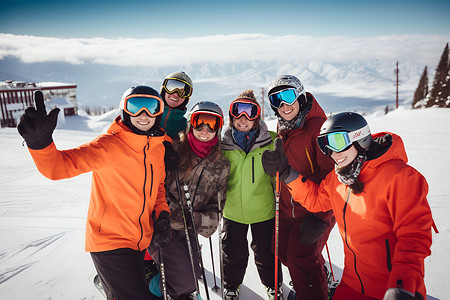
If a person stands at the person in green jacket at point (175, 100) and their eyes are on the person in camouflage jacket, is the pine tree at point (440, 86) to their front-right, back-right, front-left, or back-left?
back-left

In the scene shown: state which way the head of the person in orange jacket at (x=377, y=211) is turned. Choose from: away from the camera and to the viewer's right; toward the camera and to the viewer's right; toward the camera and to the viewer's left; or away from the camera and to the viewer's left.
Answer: toward the camera and to the viewer's left

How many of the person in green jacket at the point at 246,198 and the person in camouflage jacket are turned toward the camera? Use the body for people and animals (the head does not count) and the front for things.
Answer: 2

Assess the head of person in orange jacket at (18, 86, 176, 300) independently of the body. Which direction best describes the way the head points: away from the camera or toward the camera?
toward the camera

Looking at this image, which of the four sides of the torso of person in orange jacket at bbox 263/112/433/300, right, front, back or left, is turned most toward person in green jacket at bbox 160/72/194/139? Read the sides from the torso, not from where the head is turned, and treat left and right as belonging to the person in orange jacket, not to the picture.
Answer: right

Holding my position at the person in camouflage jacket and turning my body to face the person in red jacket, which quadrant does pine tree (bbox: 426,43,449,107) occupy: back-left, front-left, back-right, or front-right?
front-left

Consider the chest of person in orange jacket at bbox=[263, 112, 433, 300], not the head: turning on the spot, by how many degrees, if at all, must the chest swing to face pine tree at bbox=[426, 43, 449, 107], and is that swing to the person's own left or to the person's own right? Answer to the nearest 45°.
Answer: approximately 135° to the person's own right

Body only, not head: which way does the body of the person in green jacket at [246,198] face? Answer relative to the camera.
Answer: toward the camera

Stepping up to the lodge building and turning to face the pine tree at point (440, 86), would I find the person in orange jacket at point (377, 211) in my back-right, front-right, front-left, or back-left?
front-right

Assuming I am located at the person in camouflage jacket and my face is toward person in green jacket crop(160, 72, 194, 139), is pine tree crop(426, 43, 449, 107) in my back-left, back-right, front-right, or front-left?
front-right

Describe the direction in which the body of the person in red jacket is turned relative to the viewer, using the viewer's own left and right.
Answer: facing the viewer and to the left of the viewer

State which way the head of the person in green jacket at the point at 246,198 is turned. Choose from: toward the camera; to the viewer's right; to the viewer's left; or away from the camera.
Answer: toward the camera

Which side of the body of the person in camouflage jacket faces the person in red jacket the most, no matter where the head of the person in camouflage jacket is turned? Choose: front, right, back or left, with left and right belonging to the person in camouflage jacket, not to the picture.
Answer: left

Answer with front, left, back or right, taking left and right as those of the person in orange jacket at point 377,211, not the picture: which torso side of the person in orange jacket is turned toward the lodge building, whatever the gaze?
right
